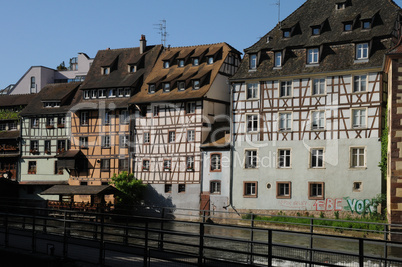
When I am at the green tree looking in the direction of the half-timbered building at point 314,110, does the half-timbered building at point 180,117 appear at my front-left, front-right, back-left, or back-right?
front-left

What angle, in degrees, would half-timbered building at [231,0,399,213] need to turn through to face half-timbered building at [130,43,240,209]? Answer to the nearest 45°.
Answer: approximately 135° to its right

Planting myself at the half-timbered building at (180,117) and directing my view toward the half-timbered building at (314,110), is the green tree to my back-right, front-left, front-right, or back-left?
back-right

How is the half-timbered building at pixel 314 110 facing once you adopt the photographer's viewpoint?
facing the viewer

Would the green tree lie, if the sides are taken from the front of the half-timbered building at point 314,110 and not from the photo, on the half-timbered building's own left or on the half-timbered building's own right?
on the half-timbered building's own right
